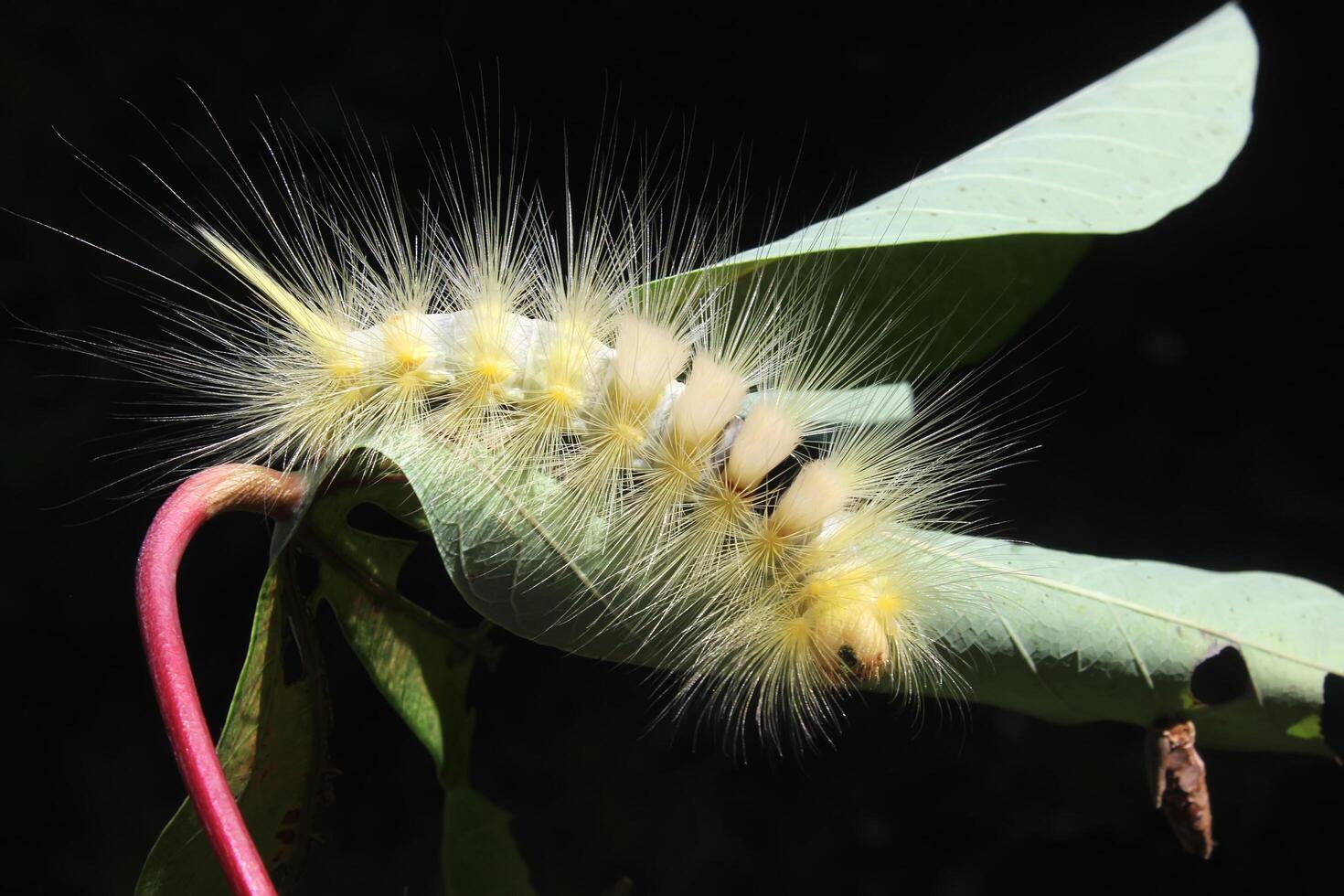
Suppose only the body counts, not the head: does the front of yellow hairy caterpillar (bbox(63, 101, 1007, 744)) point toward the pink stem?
no

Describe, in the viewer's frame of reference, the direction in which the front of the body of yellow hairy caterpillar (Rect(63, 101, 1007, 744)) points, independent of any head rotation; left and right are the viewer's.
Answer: facing the viewer and to the right of the viewer

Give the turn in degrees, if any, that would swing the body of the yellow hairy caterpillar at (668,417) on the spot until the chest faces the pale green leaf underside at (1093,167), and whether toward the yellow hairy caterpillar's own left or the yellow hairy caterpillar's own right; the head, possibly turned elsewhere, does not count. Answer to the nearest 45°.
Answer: approximately 45° to the yellow hairy caterpillar's own left
